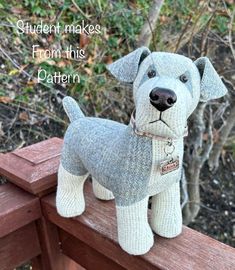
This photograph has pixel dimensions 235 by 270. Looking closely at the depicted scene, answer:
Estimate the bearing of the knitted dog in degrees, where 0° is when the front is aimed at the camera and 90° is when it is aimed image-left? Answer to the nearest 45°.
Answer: approximately 315°

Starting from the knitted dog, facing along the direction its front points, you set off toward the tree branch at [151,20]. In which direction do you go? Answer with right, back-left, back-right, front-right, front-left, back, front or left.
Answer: back-left
